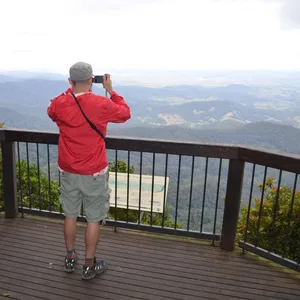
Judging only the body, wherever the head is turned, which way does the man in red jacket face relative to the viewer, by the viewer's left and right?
facing away from the viewer

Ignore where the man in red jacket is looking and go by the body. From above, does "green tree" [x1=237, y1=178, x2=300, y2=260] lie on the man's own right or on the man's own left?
on the man's own right
